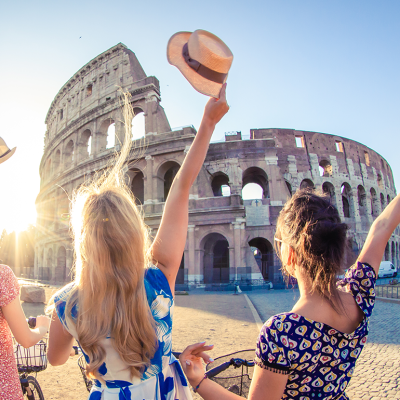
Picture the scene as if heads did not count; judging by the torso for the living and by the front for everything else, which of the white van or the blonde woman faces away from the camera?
the blonde woman

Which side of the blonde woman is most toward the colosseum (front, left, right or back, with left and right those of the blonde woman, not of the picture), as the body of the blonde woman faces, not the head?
front

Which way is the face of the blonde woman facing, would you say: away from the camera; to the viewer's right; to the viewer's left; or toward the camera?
away from the camera

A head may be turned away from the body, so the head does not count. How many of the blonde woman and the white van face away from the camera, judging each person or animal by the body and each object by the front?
1

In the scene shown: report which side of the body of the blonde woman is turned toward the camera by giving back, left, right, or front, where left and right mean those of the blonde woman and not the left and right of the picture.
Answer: back

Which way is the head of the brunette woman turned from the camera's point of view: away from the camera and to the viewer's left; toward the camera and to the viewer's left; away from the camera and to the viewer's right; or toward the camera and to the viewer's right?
away from the camera and to the viewer's left
